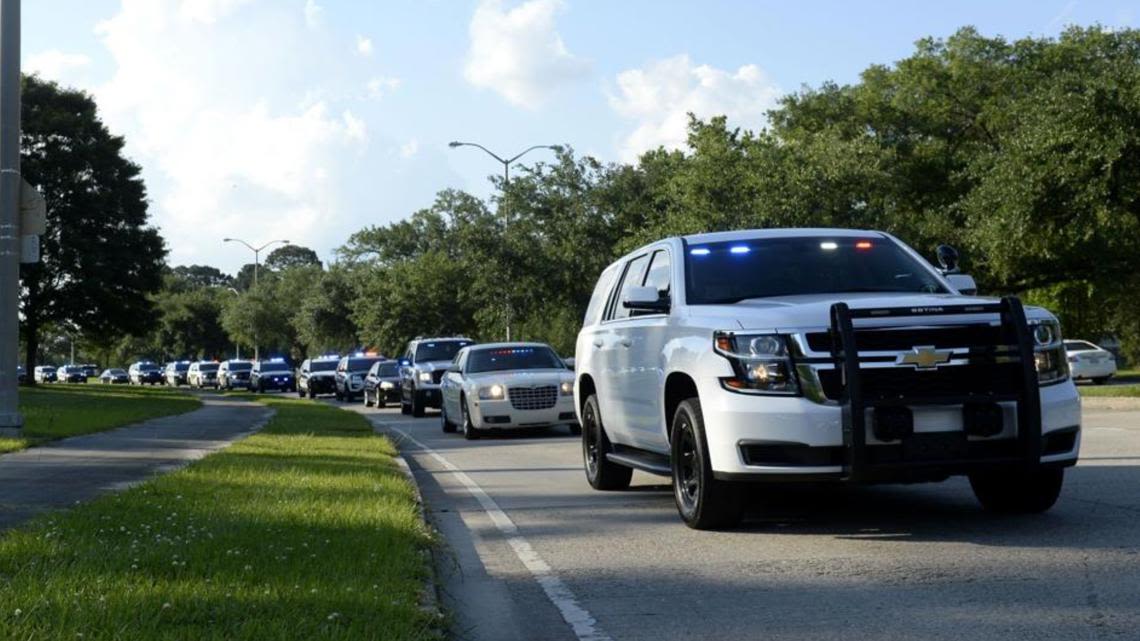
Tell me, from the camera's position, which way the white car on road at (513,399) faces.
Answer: facing the viewer and to the right of the viewer

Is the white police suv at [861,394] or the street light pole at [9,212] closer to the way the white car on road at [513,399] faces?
the white police suv

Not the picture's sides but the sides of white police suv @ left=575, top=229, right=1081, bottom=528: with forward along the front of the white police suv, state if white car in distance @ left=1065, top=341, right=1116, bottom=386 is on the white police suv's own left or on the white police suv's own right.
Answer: on the white police suv's own left

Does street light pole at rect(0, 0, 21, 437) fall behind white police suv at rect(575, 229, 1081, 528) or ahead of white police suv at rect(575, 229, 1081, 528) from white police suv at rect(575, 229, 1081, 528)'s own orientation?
behind

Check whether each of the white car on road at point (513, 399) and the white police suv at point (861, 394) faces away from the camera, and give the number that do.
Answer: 0

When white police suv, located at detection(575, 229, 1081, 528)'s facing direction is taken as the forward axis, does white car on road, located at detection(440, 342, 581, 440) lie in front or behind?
behind

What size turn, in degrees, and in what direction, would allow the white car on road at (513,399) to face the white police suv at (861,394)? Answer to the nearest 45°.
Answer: approximately 45° to its right

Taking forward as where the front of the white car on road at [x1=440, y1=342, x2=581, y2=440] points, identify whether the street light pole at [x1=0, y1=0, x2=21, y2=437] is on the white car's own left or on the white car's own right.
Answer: on the white car's own right

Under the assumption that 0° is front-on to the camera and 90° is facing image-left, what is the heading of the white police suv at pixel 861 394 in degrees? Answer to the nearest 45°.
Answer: approximately 315°

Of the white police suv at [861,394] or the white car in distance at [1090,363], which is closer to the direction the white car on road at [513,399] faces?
the white police suv

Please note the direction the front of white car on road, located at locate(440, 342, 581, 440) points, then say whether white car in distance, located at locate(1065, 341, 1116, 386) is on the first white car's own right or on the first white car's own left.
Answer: on the first white car's own left
